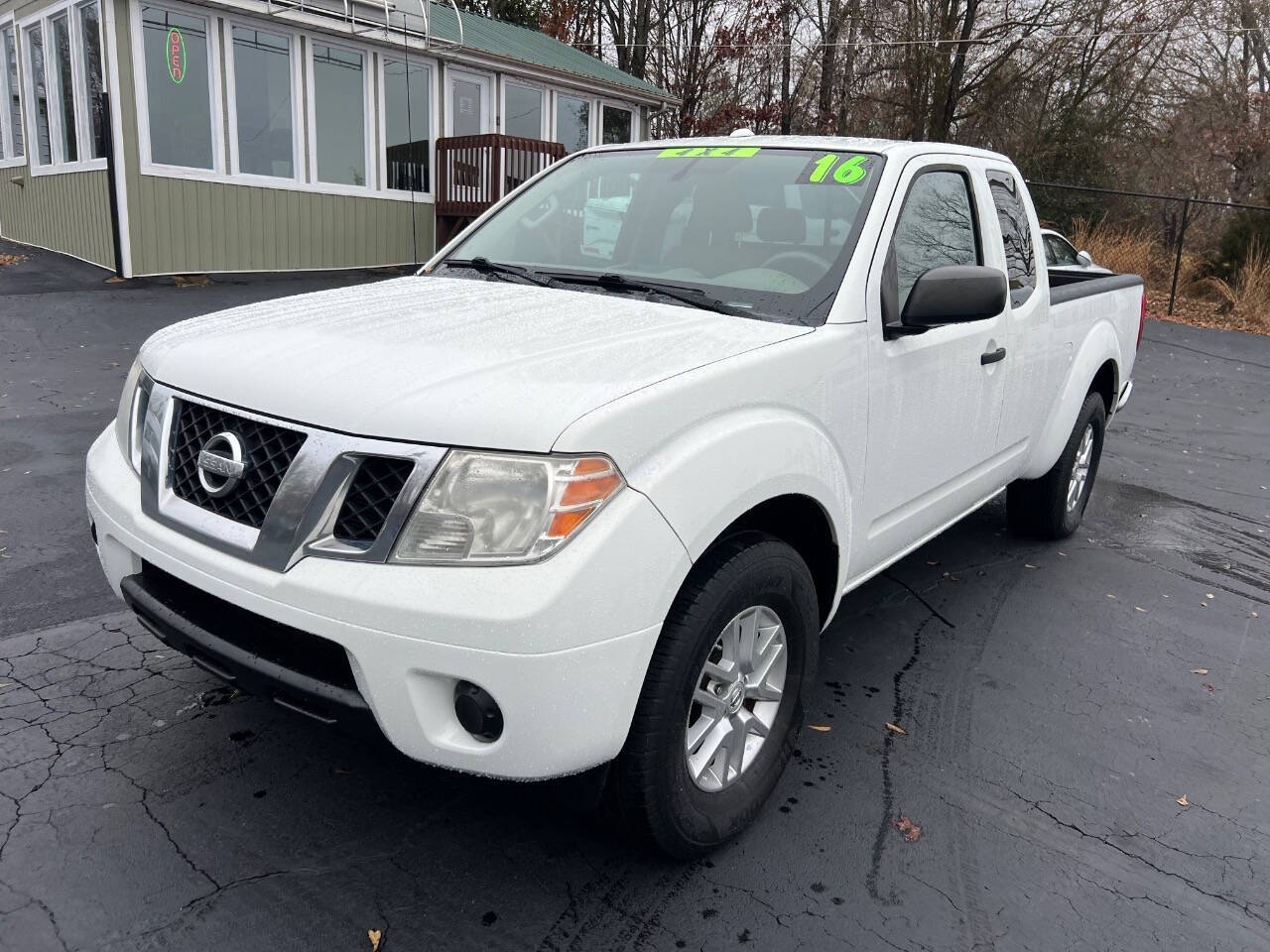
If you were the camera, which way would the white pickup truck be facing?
facing the viewer and to the left of the viewer

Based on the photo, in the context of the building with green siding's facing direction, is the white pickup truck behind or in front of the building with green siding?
in front

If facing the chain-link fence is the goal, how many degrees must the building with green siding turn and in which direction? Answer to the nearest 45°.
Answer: approximately 45° to its left

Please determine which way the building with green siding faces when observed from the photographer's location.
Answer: facing the viewer and to the right of the viewer

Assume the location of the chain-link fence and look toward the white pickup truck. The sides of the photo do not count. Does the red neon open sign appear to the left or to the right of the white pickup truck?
right

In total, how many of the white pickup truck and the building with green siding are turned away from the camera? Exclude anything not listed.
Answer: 0

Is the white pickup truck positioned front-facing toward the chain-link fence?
no

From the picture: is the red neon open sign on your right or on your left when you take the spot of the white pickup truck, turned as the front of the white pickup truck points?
on your right

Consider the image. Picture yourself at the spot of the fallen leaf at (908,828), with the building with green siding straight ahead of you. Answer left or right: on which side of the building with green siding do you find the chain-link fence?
right

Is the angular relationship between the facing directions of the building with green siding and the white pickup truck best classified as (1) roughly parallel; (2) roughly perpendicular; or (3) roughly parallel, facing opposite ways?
roughly perpendicular
